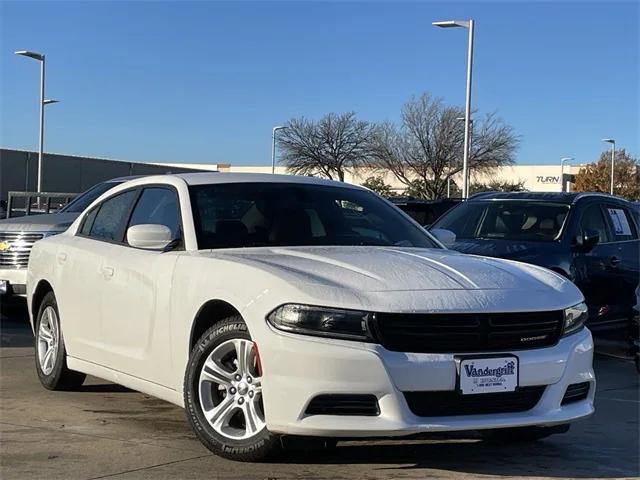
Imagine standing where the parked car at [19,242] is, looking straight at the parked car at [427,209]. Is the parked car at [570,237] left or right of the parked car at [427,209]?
right

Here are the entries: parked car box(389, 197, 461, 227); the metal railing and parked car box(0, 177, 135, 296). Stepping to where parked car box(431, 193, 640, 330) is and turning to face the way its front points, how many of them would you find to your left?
0

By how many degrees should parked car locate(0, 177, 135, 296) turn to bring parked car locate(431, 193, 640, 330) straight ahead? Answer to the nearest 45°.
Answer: approximately 90° to its left

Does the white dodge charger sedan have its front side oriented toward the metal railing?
no

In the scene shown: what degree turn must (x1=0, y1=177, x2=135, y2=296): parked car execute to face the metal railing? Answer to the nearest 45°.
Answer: approximately 135° to its right

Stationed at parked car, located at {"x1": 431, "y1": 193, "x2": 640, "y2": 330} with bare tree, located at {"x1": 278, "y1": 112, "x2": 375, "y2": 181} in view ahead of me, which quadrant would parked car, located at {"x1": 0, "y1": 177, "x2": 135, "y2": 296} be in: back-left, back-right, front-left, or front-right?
front-left

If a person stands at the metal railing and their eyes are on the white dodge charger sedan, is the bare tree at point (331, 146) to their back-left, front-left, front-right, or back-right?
back-left

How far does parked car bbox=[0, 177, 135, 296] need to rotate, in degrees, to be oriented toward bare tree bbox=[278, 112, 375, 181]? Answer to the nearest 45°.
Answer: approximately 135° to its right

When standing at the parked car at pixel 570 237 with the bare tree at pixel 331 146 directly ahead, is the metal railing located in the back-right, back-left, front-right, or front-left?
front-left

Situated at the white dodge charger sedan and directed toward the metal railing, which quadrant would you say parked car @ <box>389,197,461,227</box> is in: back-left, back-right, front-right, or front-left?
front-right

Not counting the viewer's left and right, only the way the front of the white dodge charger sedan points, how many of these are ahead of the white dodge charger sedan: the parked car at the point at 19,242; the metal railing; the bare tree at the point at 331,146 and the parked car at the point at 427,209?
0

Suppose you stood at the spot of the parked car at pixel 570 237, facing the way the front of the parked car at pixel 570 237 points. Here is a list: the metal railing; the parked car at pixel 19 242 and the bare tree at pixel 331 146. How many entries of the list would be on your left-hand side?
0

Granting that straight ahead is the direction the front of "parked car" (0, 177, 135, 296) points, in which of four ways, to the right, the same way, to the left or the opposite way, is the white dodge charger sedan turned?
to the left

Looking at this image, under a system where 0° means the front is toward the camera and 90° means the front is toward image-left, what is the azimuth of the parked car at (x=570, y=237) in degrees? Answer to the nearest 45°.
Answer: approximately 45°

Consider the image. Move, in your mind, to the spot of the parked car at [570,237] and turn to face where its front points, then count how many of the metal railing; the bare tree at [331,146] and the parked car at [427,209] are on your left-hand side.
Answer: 0

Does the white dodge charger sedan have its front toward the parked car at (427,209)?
no

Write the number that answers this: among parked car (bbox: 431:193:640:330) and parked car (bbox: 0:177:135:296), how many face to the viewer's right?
0

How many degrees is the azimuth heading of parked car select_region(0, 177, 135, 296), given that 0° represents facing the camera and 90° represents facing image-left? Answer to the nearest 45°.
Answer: approximately 45°

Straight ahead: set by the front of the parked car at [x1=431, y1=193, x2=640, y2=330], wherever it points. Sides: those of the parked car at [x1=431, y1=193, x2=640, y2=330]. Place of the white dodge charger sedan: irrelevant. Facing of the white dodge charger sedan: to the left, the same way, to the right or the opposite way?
to the left

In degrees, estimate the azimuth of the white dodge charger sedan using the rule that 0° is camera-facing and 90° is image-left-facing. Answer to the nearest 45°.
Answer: approximately 315°

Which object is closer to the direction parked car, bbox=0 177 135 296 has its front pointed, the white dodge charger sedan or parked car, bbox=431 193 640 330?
the white dodge charger sedan

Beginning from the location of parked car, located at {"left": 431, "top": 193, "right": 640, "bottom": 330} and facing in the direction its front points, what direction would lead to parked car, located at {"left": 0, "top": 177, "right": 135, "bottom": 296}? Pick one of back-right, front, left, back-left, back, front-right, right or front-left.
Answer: front-right

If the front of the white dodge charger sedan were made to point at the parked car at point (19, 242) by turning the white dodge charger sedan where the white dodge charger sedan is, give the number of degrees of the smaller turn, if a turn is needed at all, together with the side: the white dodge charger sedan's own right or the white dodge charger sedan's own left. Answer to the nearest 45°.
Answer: approximately 180°

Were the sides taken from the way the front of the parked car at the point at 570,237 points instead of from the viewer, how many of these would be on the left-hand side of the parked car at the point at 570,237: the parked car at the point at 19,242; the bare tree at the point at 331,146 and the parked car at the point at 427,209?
0
